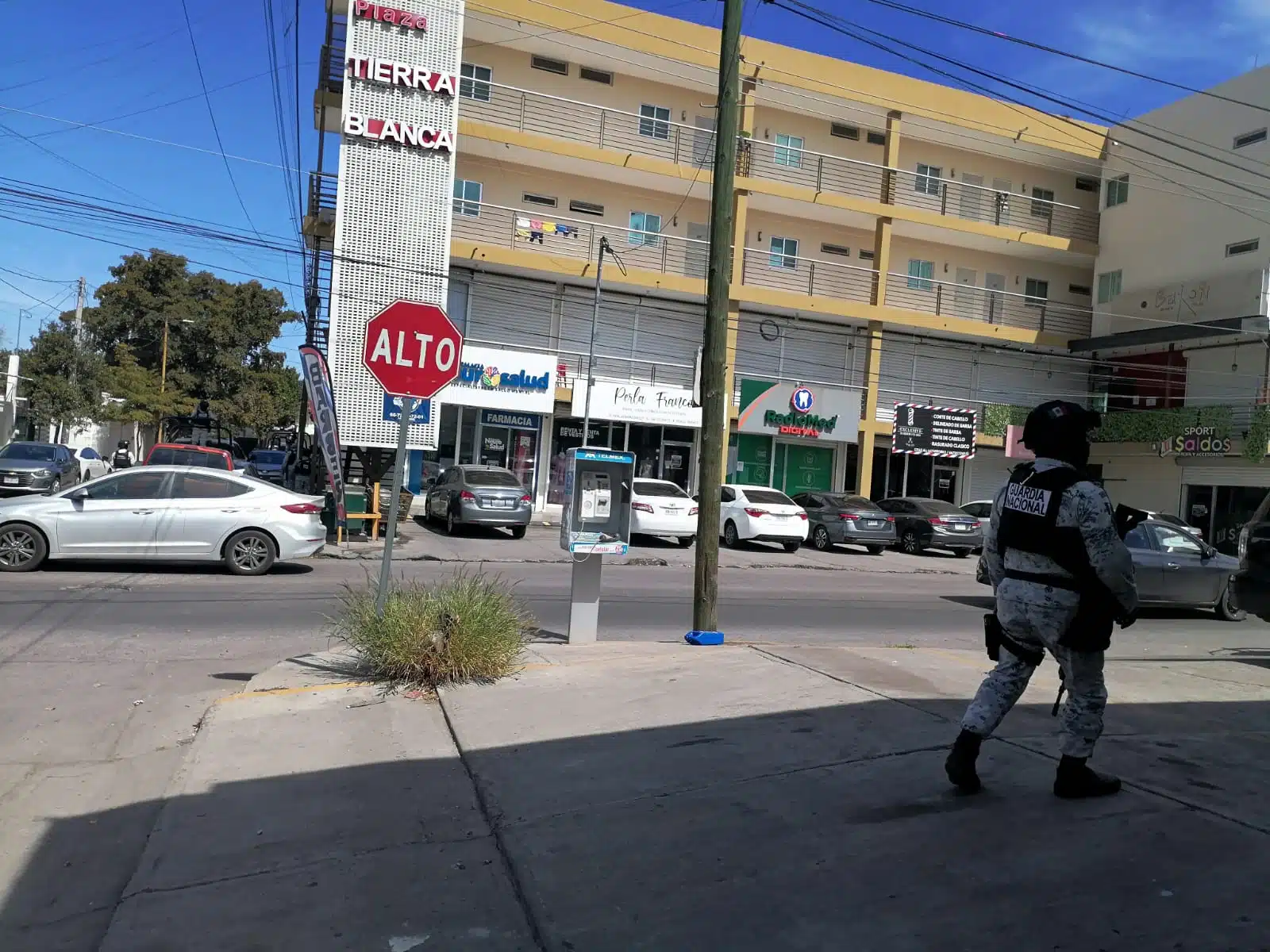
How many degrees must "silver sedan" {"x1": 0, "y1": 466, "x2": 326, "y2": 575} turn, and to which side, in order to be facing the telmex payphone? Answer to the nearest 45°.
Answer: approximately 135° to its left

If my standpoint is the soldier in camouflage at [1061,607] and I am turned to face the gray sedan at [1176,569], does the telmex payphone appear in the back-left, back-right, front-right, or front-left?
front-left

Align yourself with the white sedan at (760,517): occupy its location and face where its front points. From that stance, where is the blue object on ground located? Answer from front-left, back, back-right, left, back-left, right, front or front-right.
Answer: back-left

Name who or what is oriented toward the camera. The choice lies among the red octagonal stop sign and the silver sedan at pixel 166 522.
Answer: the red octagonal stop sign

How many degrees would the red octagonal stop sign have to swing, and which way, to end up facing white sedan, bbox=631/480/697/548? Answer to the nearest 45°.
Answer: approximately 135° to its left

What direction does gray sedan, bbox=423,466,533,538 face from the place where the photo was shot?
facing away from the viewer and to the left of the viewer

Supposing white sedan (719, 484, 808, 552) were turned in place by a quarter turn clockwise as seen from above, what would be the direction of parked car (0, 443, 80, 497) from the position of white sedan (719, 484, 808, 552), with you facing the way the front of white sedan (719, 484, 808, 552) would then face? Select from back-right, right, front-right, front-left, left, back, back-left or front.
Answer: back-left

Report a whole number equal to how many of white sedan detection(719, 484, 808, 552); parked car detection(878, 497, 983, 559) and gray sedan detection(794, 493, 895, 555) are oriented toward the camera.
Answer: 0

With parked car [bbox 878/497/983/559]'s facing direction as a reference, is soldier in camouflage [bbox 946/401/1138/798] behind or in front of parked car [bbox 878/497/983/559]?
behind

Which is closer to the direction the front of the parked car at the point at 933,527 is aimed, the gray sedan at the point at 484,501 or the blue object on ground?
the gray sedan

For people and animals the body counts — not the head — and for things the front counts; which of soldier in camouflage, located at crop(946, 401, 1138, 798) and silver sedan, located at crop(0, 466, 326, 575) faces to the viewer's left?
the silver sedan

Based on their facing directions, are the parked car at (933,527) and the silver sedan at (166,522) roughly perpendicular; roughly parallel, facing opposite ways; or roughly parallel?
roughly perpendicular

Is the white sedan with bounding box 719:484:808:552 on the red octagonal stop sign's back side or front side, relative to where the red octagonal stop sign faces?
on the back side

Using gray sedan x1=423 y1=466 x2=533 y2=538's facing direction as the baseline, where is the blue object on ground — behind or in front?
behind

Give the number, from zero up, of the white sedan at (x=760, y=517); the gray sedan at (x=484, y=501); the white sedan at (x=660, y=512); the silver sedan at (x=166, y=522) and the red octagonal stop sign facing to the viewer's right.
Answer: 0
